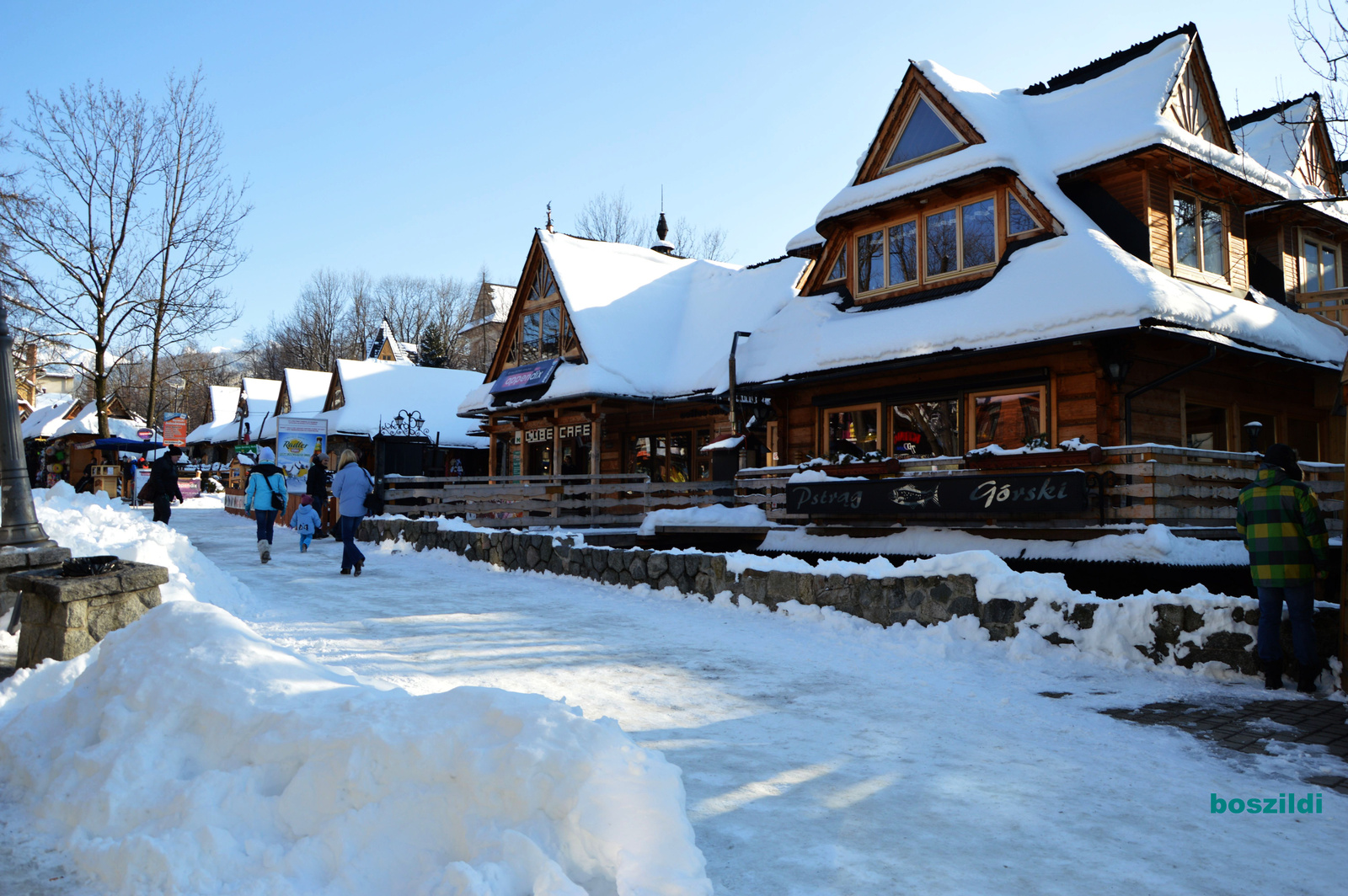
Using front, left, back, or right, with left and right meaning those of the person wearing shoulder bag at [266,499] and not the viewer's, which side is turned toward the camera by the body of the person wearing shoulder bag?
back

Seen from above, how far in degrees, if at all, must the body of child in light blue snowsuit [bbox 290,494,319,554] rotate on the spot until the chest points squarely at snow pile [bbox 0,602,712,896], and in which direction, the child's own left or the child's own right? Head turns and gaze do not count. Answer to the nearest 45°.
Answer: approximately 180°

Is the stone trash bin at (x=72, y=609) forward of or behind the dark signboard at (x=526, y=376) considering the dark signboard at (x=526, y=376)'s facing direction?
forward

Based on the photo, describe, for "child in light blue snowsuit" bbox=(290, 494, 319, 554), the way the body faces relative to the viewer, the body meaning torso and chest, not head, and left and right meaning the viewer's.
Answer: facing away from the viewer

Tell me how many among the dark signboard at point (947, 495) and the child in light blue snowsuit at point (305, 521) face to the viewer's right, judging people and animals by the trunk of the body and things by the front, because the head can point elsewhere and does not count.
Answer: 0

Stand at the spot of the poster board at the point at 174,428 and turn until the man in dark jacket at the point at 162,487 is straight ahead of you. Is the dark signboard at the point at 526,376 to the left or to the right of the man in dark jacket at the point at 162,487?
left

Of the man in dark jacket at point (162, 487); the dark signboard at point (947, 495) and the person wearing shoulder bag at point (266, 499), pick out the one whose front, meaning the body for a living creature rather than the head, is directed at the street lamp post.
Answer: the dark signboard

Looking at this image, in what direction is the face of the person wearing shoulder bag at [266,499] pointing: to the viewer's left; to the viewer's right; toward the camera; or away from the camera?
away from the camera

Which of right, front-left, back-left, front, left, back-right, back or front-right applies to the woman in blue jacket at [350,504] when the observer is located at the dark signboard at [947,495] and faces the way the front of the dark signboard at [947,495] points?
front-right

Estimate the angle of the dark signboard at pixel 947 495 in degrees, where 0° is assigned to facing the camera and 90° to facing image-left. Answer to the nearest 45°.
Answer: approximately 45°

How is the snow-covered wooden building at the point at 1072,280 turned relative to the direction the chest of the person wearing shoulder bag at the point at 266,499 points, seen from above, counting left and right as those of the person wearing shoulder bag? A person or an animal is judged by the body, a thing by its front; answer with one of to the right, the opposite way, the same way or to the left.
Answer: to the left

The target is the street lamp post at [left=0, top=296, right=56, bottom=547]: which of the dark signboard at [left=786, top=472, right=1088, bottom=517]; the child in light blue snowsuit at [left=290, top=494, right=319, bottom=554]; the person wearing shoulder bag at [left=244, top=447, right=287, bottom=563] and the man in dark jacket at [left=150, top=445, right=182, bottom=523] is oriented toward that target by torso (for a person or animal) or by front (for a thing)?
the dark signboard

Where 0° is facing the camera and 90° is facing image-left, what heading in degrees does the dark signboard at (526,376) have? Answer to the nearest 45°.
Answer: approximately 45°

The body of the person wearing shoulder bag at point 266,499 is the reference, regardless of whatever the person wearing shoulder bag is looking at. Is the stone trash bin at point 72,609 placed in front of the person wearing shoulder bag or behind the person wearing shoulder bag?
behind

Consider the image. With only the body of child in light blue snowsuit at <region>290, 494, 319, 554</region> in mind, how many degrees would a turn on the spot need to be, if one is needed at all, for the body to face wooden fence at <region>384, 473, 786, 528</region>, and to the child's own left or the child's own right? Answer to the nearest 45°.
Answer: approximately 90° to the child's own right

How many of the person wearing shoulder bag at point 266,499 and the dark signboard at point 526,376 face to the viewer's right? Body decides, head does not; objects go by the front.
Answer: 0

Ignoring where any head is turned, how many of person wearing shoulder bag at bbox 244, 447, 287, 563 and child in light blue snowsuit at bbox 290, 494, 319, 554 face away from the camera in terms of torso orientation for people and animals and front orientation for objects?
2
